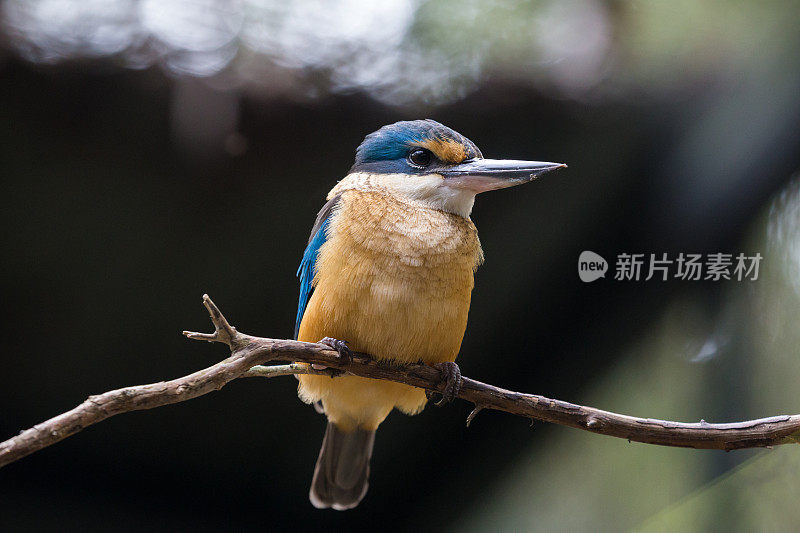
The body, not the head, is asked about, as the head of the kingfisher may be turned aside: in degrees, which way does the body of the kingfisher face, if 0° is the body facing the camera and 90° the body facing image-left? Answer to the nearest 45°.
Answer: approximately 315°
